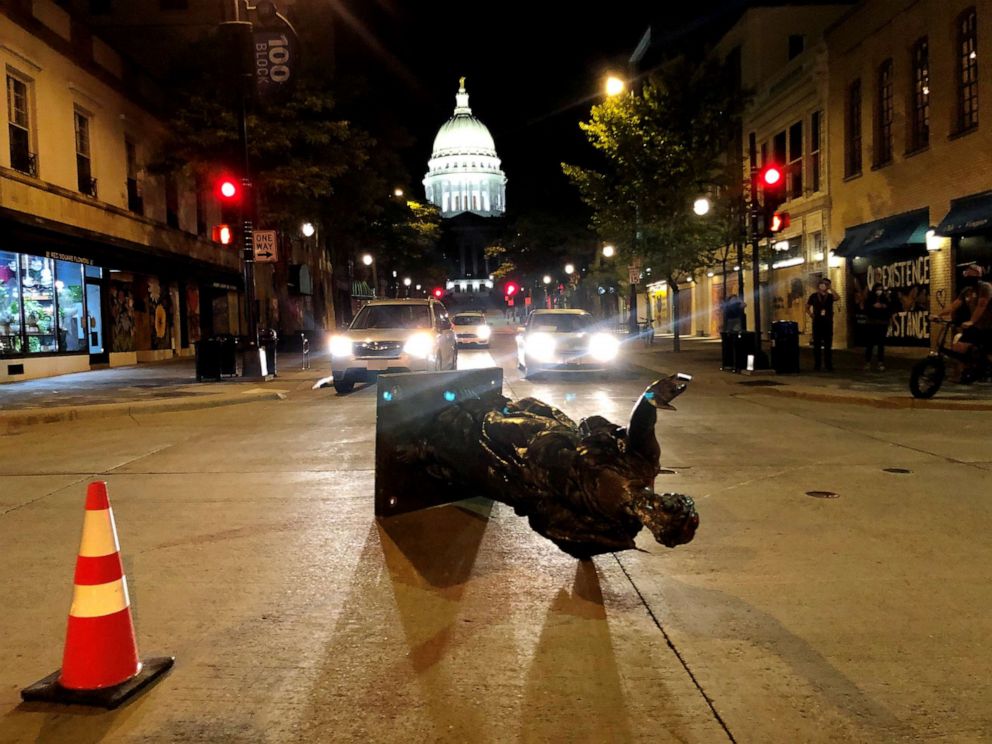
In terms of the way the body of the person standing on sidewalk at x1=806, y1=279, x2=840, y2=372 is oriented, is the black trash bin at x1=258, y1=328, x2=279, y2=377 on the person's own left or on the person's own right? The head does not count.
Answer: on the person's own right

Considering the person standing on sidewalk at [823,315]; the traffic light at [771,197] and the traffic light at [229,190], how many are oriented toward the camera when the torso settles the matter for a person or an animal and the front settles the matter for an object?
3

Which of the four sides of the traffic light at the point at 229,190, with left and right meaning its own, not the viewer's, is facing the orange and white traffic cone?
front

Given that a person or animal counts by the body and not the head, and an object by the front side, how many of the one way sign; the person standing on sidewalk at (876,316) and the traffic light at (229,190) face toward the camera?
3

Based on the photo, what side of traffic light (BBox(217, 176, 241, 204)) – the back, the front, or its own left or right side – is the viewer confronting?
front

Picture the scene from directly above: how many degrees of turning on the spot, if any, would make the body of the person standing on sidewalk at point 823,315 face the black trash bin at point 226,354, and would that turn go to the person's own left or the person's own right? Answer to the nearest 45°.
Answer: approximately 90° to the person's own right

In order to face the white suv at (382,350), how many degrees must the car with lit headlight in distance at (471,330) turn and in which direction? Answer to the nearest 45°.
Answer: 0° — it already faces it

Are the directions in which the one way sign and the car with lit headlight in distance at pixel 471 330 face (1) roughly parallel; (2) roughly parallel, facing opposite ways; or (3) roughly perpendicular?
roughly parallel

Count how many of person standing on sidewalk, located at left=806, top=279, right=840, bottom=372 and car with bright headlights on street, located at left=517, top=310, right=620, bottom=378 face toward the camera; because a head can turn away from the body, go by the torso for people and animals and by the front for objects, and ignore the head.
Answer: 2

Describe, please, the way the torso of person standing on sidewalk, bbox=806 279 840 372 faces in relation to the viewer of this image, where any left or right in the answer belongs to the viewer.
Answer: facing the viewer

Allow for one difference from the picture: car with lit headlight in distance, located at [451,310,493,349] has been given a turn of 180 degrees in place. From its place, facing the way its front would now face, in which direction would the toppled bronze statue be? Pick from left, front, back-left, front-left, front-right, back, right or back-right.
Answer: back

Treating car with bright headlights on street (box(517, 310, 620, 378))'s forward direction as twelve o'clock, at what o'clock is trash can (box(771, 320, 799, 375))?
The trash can is roughly at 9 o'clock from the car with bright headlights on street.

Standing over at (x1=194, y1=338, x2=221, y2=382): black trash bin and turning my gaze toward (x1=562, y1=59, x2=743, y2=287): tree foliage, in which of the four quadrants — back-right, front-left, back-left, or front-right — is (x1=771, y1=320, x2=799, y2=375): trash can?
front-right

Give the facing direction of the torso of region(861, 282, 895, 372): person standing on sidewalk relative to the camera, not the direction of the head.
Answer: toward the camera

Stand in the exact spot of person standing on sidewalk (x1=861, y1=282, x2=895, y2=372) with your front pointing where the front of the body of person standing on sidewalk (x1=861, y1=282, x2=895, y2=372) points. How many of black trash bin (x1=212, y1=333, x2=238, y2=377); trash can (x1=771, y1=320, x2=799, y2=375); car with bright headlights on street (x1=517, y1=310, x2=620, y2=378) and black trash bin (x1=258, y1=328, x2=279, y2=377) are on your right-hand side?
4
